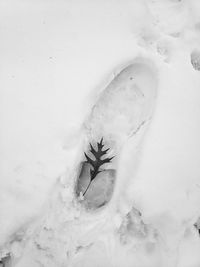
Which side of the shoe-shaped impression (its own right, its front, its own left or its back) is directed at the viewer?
back
